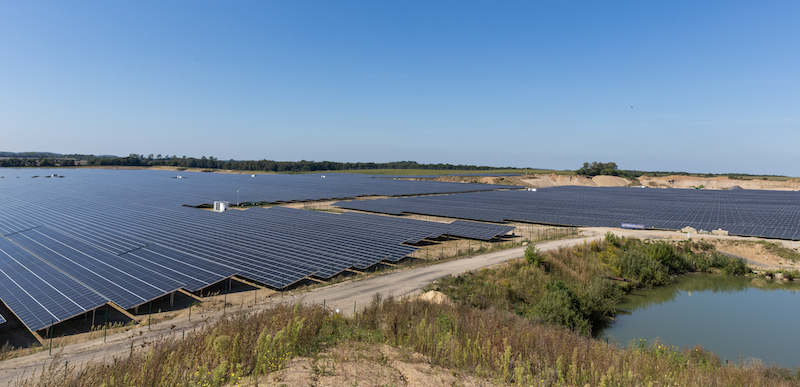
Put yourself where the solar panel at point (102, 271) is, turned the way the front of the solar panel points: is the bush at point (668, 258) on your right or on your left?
on your left

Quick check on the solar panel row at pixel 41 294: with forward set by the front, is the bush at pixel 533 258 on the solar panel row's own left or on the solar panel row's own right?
on the solar panel row's own left

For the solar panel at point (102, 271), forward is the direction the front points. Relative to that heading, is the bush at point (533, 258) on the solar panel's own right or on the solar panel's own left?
on the solar panel's own left

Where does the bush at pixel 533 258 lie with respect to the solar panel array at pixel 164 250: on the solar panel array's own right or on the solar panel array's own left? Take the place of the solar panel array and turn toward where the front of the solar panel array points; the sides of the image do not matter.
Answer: on the solar panel array's own left

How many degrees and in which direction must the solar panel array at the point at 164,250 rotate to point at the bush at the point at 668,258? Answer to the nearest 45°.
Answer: approximately 135° to its left

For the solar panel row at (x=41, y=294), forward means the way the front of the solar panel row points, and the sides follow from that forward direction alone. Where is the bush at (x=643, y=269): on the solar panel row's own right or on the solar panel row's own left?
on the solar panel row's own left
